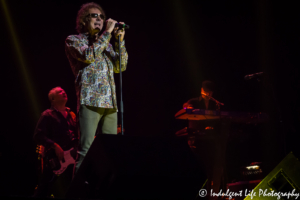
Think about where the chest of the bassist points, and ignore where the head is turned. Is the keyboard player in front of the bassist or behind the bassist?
in front

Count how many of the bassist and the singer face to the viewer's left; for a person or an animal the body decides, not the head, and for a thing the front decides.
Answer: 0

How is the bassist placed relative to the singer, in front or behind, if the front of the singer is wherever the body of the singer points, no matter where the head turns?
behind

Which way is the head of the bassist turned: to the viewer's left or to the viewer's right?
to the viewer's right

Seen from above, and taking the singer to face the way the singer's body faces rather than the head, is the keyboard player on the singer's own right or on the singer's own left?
on the singer's own left

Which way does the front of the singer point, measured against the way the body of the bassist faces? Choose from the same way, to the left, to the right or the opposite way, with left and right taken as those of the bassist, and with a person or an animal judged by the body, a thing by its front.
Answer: the same way

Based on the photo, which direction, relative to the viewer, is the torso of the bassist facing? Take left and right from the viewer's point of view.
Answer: facing the viewer and to the right of the viewer
